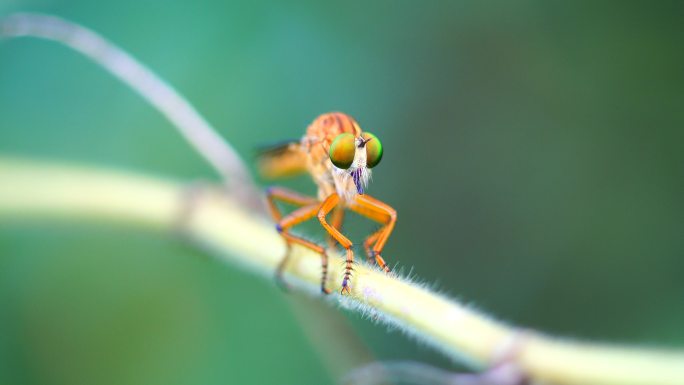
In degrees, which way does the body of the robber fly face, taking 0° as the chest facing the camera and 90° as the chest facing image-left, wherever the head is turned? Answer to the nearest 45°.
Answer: approximately 315°

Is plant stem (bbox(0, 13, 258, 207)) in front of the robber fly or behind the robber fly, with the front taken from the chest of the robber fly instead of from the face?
behind
